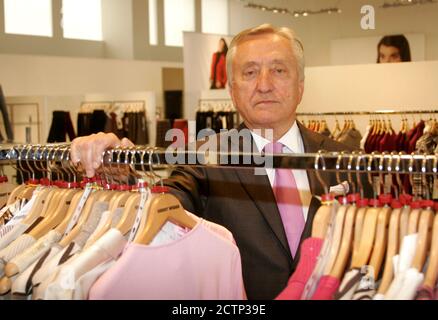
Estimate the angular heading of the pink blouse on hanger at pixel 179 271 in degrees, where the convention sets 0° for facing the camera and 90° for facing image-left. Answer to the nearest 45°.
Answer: approximately 0°

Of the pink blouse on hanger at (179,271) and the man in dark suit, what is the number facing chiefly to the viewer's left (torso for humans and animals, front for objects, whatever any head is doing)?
0

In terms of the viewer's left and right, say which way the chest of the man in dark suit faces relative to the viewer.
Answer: facing the viewer and to the right of the viewer

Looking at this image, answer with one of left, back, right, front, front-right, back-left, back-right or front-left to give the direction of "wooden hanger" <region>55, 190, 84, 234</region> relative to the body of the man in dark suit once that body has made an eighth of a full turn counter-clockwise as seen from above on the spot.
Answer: back-right

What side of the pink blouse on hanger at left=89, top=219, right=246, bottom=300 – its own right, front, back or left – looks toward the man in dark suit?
back
